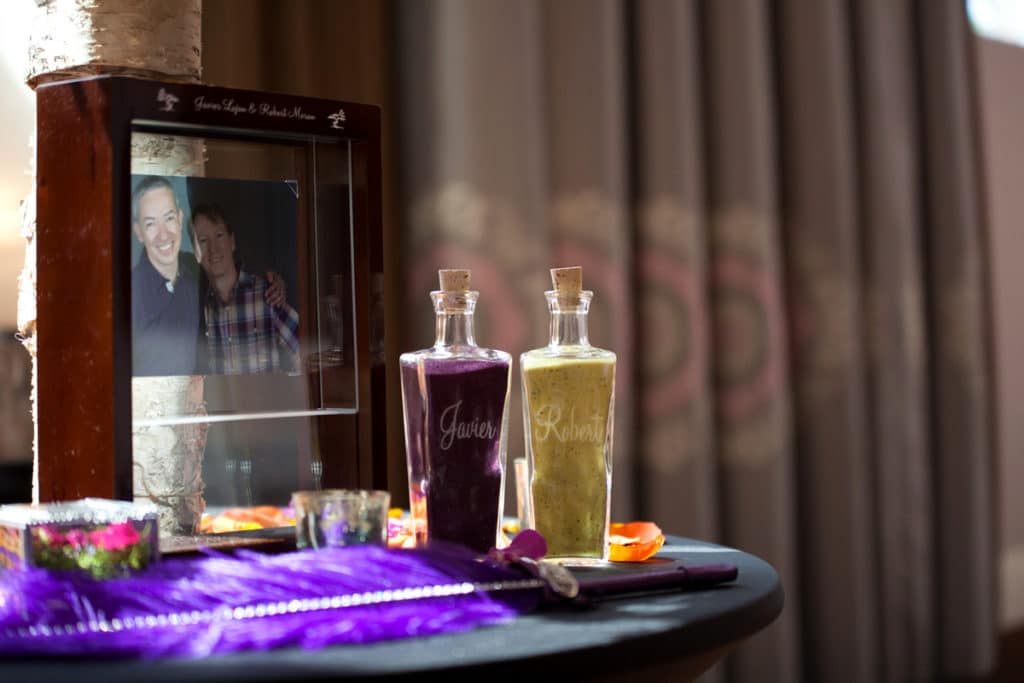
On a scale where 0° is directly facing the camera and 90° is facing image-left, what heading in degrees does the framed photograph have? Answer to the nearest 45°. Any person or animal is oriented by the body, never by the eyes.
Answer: approximately 315°
